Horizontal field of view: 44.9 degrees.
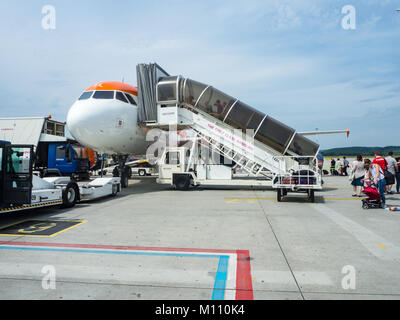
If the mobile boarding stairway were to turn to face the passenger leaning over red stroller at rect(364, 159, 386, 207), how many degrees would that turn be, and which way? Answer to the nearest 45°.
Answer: approximately 135° to its left

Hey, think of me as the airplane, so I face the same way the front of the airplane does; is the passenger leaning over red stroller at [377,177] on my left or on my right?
on my left

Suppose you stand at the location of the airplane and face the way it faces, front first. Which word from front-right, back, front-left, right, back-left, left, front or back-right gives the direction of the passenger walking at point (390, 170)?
back-left

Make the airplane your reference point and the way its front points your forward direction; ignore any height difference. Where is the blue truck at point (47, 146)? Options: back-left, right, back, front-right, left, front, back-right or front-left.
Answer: right

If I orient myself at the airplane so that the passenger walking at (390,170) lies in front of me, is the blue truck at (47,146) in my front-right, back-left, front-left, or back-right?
back-left

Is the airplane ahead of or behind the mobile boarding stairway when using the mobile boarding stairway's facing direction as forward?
ahead

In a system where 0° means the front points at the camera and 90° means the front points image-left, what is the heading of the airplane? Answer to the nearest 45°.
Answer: approximately 45°

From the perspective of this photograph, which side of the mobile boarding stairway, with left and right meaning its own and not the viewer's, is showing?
left

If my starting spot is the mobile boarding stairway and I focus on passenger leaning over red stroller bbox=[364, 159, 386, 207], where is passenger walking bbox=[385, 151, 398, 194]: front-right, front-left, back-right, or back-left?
front-left

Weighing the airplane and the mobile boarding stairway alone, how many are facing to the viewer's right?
0

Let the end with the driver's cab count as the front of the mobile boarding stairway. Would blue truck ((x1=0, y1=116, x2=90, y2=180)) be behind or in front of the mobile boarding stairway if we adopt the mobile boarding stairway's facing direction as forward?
in front

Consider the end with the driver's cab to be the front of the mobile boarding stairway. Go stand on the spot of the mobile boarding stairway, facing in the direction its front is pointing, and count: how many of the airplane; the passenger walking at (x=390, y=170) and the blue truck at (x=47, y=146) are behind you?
1

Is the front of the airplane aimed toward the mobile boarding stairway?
no

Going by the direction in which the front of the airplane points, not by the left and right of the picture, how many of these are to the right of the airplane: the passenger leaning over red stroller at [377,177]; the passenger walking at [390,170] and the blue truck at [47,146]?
1
